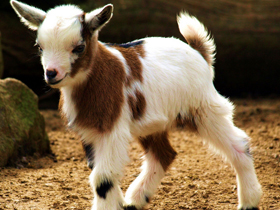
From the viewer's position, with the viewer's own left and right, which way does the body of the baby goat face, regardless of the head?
facing the viewer and to the left of the viewer

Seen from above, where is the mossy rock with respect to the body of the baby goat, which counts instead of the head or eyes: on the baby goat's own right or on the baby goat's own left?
on the baby goat's own right
